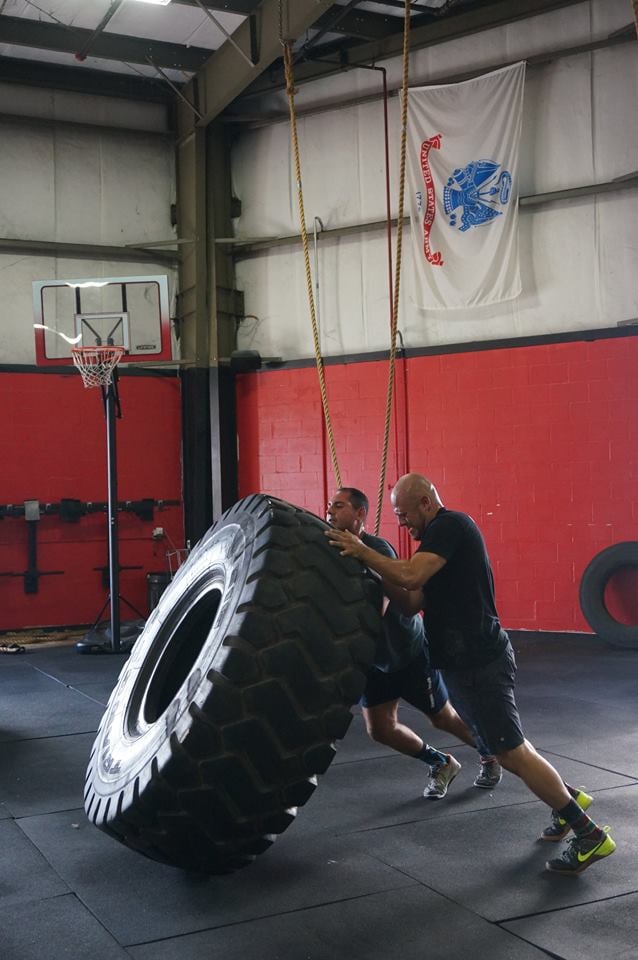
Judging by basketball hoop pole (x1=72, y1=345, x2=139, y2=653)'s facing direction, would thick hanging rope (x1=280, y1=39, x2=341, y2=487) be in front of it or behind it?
in front

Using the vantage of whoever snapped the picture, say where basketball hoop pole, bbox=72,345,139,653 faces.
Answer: facing the viewer

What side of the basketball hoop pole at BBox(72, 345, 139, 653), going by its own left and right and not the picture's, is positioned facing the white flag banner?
left

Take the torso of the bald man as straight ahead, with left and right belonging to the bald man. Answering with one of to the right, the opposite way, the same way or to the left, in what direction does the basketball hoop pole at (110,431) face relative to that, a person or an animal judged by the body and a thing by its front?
to the left

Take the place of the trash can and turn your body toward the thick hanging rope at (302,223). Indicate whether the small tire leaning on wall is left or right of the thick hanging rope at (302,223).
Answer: left

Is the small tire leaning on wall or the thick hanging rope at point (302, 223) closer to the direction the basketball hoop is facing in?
the thick hanging rope

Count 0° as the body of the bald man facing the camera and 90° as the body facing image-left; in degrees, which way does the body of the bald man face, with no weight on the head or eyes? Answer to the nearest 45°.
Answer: approximately 90°

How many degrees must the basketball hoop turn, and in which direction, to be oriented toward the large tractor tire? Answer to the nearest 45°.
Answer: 0° — it already faces it

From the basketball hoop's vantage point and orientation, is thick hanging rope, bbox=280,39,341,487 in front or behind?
in front

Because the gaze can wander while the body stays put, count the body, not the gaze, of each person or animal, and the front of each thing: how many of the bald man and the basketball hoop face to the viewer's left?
1

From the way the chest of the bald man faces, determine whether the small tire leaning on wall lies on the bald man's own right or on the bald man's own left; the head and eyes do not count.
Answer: on the bald man's own right

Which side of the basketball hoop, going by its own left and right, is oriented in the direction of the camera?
front
